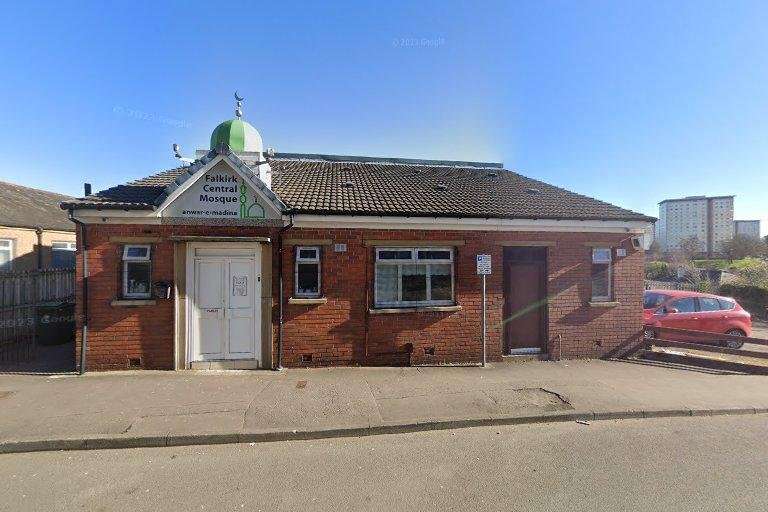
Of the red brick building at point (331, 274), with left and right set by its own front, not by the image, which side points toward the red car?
left

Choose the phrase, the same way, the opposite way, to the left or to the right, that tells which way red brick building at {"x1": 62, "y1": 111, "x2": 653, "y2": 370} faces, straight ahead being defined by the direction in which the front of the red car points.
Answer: to the left

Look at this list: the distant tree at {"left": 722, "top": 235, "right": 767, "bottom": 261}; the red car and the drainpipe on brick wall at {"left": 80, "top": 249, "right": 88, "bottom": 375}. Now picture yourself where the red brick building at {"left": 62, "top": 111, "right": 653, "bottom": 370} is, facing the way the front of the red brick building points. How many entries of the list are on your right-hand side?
1

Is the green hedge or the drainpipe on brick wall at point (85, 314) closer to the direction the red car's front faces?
the drainpipe on brick wall

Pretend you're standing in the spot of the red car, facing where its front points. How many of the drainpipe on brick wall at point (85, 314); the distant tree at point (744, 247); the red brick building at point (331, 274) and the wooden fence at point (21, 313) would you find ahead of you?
3

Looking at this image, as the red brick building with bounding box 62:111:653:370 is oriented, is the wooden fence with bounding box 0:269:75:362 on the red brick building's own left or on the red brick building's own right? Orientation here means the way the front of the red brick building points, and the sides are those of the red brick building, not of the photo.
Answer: on the red brick building's own right

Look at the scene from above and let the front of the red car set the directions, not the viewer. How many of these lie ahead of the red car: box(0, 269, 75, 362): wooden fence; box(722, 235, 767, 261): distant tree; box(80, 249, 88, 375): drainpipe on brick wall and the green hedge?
2

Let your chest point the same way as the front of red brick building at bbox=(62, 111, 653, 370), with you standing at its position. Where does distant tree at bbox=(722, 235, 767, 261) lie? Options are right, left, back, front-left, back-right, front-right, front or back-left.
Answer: back-left

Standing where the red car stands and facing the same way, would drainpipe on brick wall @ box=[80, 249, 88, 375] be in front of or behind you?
in front

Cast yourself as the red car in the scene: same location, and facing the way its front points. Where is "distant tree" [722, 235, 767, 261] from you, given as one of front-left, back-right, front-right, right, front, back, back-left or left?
back-right

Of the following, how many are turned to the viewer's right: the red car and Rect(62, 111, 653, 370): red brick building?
0

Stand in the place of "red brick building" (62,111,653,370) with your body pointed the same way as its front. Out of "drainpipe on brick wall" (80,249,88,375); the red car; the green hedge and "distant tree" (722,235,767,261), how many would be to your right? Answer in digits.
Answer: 1

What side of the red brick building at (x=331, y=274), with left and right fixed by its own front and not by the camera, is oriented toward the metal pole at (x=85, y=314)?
right

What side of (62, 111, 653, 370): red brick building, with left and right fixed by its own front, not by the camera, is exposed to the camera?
front

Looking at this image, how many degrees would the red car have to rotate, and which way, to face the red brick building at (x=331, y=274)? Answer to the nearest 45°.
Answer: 0° — it already faces it

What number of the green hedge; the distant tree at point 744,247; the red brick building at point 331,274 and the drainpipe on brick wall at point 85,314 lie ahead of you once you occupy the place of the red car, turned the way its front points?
2

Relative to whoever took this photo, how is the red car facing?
facing the viewer and to the left of the viewer

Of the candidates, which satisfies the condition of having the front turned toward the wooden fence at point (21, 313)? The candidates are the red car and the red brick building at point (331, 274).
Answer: the red car
